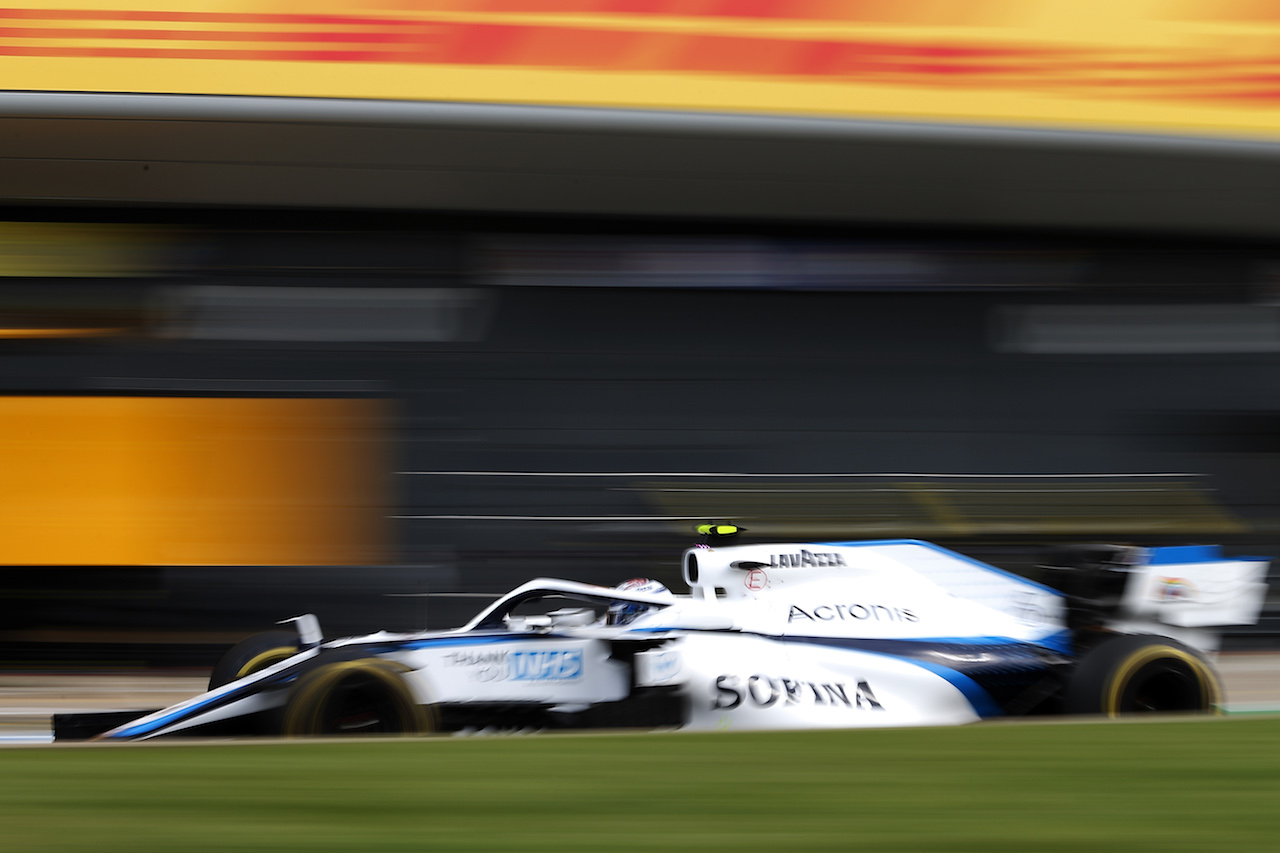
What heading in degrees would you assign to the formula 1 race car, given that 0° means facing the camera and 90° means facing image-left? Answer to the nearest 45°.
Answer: approximately 90°
